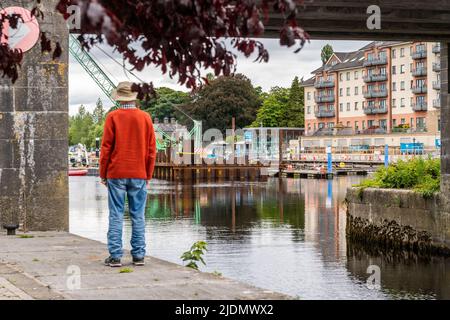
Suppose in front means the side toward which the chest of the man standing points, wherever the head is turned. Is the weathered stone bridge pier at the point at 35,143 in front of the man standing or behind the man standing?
in front

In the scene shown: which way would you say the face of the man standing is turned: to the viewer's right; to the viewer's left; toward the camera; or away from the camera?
away from the camera

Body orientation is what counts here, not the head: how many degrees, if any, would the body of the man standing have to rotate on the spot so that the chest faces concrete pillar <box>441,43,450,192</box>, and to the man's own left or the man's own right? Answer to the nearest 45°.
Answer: approximately 45° to the man's own right

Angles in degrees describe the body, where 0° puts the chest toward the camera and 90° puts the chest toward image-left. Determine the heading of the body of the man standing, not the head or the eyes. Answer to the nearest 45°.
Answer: approximately 180°
